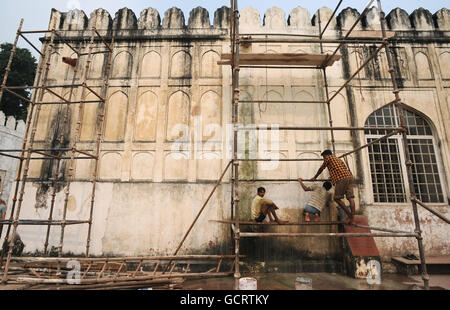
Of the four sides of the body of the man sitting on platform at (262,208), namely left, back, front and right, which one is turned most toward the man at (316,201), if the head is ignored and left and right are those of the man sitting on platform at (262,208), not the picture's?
front

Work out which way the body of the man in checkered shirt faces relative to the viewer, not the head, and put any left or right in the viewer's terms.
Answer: facing away from the viewer and to the left of the viewer

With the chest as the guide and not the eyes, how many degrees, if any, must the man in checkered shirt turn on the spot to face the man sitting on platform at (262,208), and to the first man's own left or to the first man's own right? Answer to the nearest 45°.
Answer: approximately 45° to the first man's own left

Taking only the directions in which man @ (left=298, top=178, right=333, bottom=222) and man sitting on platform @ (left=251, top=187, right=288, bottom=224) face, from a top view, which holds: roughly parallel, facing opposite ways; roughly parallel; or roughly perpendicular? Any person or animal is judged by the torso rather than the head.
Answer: roughly perpendicular

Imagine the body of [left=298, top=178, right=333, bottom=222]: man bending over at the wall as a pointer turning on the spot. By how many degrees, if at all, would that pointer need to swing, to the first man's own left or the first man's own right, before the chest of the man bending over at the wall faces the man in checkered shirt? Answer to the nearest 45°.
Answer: approximately 135° to the first man's own right

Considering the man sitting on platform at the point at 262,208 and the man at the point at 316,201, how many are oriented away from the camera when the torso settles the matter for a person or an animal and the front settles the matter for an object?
1

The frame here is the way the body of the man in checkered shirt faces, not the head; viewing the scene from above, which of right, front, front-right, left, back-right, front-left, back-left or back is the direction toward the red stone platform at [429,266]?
right

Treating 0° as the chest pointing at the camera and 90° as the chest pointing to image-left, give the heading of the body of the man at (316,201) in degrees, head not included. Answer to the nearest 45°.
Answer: approximately 180°

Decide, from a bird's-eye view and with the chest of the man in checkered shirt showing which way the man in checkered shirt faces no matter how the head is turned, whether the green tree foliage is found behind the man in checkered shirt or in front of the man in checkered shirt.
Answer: in front

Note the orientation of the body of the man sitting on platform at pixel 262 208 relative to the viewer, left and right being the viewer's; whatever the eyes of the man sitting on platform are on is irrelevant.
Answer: facing to the right of the viewer
